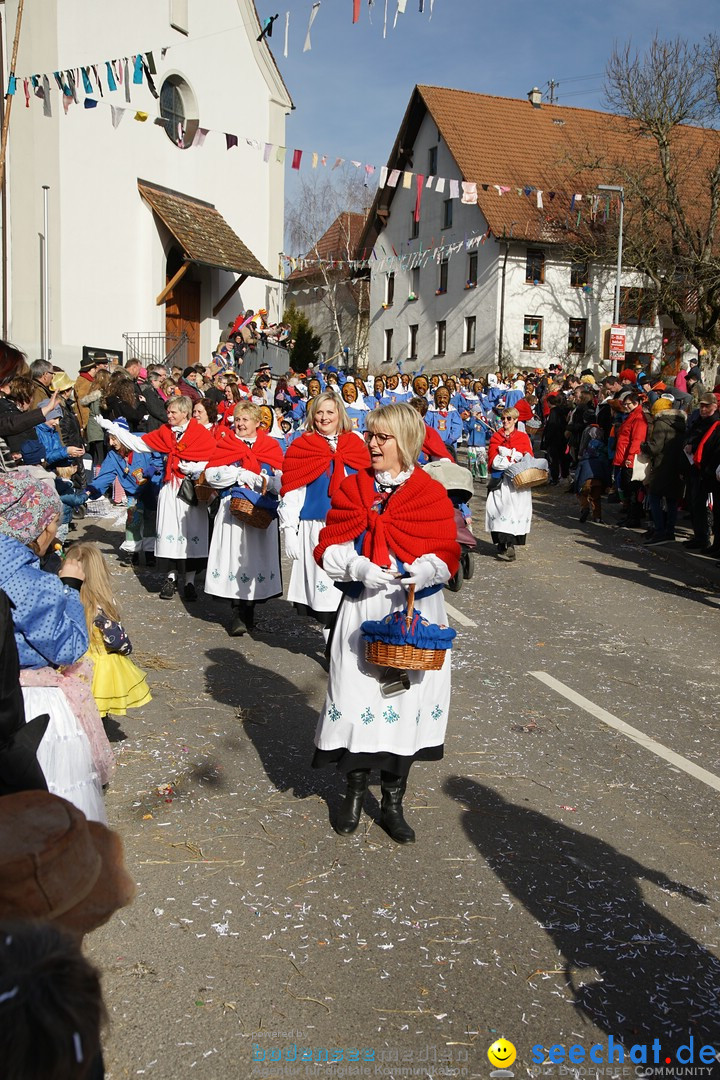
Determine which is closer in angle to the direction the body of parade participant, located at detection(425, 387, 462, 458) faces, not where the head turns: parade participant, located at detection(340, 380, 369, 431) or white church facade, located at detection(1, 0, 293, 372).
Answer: the parade participant

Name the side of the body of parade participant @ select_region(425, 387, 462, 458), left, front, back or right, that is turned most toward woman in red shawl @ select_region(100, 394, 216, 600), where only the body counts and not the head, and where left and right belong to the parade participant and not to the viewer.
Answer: front

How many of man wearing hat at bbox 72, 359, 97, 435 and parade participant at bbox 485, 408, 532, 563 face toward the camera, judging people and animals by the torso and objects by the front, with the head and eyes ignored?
1

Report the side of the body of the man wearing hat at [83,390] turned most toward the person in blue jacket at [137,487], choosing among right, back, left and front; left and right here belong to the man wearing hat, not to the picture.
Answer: right

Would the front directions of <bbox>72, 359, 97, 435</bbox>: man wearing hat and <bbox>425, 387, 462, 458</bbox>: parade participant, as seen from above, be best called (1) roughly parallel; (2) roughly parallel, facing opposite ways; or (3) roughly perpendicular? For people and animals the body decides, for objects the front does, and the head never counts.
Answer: roughly perpendicular

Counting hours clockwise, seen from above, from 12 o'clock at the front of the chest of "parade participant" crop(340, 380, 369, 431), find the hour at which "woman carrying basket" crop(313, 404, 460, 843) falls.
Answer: The woman carrying basket is roughly at 12 o'clock from the parade participant.

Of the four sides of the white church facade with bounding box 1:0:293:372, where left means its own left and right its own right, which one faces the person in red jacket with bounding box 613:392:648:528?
front

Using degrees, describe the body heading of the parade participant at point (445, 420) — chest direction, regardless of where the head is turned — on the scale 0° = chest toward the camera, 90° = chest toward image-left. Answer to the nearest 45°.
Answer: approximately 0°

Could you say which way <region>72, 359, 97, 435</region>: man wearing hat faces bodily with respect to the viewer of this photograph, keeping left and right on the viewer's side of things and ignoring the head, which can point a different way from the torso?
facing to the right of the viewer

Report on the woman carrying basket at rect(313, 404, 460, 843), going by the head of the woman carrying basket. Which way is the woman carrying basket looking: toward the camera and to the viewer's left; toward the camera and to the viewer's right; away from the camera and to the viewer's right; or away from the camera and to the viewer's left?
toward the camera and to the viewer's left
